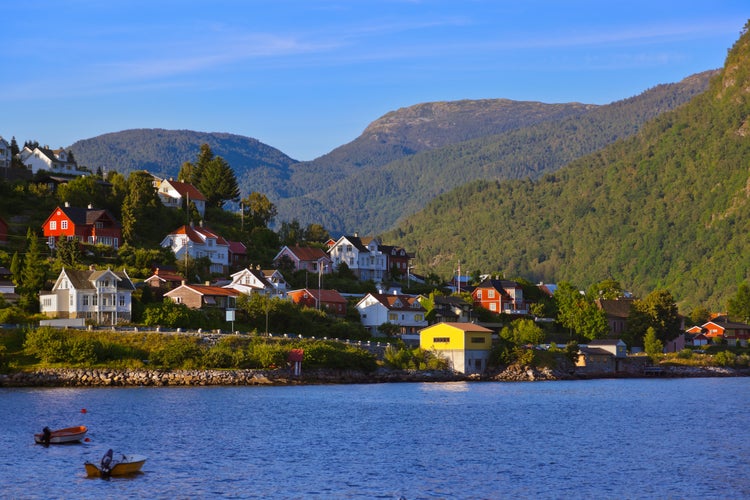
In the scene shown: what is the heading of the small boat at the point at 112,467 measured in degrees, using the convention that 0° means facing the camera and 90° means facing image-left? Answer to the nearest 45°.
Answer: approximately 270°
